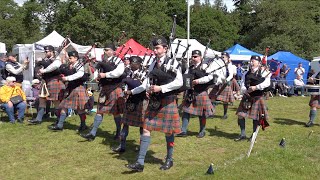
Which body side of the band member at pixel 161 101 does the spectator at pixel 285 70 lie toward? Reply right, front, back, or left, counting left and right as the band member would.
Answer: back

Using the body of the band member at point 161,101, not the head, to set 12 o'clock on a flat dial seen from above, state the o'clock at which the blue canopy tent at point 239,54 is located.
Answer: The blue canopy tent is roughly at 5 o'clock from the band member.

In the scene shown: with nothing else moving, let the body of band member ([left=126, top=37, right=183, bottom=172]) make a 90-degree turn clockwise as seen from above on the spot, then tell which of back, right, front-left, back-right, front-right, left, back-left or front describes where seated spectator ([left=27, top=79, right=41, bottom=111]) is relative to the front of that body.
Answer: front

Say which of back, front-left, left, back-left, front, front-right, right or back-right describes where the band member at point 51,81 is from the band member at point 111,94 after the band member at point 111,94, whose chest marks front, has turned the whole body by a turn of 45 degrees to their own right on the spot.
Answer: front-right

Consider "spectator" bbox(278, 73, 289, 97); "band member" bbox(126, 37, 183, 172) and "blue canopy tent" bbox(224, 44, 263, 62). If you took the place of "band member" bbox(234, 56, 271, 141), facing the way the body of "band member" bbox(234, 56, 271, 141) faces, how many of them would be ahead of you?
1

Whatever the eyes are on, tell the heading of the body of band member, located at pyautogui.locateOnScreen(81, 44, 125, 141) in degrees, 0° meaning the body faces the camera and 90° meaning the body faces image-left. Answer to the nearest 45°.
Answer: approximately 45°

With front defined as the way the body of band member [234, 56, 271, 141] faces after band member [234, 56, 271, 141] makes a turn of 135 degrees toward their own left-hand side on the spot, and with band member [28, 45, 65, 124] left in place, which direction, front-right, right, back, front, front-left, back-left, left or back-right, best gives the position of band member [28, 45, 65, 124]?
back

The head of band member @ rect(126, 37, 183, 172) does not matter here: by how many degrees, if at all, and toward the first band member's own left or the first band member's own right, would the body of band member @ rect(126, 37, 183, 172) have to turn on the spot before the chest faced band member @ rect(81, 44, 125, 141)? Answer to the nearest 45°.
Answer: approximately 90° to the first band member's own right

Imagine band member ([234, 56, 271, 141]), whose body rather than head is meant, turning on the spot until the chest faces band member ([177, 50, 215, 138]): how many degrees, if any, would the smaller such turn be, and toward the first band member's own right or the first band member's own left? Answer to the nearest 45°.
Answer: approximately 45° to the first band member's own right

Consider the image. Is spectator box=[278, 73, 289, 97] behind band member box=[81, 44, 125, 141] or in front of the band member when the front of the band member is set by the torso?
behind

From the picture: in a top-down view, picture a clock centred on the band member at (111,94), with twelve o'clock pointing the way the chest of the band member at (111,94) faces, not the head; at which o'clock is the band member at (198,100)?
the band member at (198,100) is roughly at 7 o'clock from the band member at (111,94).
